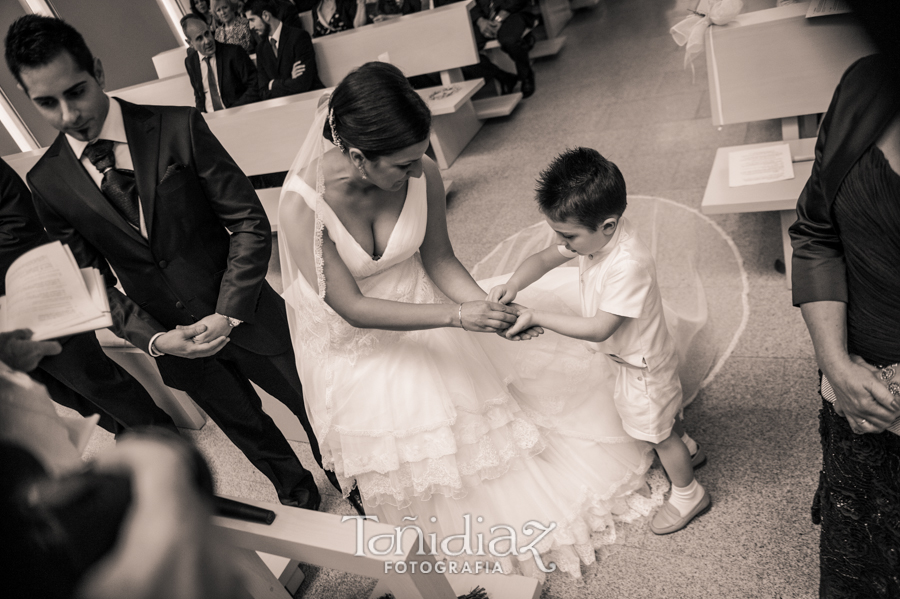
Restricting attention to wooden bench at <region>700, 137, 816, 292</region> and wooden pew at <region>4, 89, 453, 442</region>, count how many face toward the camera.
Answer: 2

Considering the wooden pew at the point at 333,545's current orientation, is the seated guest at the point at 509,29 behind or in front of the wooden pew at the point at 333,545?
behind

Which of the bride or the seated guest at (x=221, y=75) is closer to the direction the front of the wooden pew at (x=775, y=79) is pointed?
the bride

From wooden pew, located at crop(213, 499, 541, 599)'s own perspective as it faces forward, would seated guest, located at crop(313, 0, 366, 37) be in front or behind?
behind

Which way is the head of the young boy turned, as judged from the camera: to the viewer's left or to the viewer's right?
to the viewer's left

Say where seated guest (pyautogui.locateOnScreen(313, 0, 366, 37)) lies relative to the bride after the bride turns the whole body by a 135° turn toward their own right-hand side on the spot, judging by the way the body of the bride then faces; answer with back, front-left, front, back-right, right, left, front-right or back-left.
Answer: right

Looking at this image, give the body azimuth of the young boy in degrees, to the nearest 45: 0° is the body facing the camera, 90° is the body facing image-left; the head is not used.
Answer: approximately 45°

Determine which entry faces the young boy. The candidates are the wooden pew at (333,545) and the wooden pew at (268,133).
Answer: the wooden pew at (268,133)

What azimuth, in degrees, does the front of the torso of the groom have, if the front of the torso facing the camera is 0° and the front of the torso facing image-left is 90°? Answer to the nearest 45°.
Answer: approximately 0°

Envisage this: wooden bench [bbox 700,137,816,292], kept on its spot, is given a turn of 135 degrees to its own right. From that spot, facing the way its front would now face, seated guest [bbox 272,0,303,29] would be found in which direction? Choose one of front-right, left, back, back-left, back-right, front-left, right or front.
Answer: front

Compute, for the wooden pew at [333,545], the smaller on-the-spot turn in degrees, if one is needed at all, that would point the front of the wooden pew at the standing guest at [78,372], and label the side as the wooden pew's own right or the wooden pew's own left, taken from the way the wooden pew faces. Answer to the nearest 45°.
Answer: approximately 90° to the wooden pew's own right
